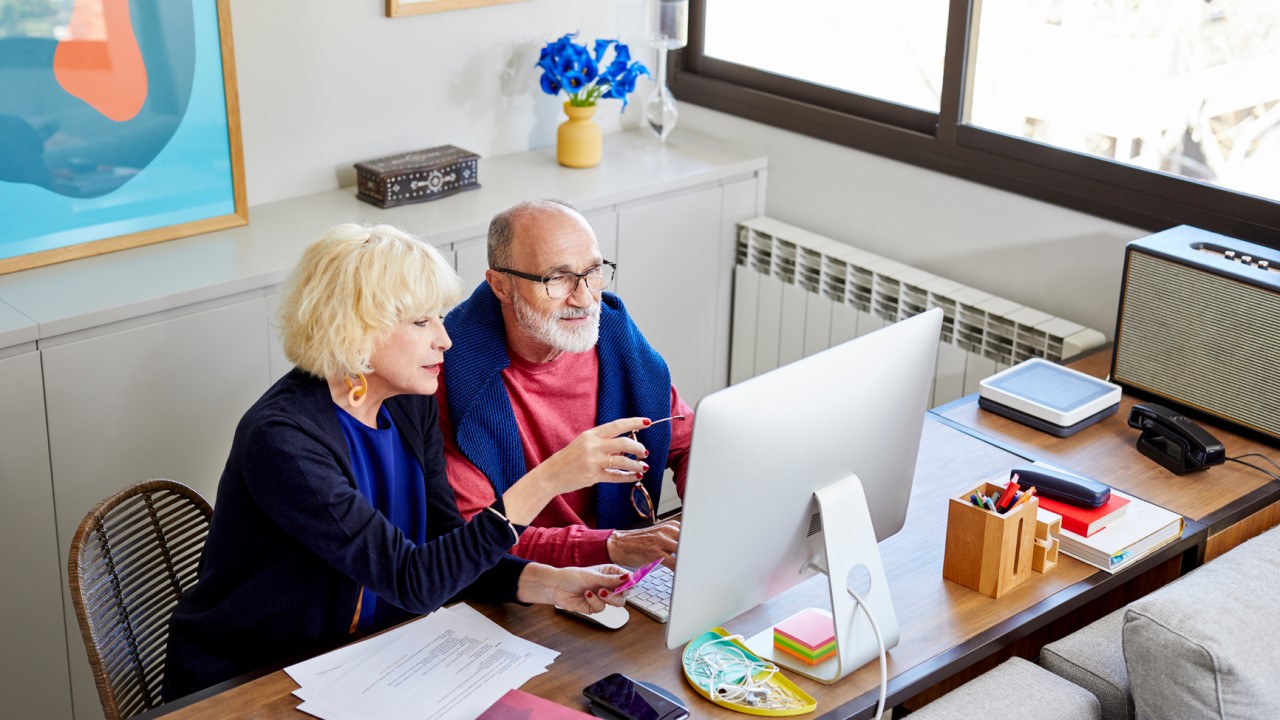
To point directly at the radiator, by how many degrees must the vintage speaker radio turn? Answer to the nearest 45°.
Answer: approximately 90° to its right

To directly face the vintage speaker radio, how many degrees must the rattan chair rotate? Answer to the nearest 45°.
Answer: approximately 45° to its left

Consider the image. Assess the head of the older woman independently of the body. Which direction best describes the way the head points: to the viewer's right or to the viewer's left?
to the viewer's right

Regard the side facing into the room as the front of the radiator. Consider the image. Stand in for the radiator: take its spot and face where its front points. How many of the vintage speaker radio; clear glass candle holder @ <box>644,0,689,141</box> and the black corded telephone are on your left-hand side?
2

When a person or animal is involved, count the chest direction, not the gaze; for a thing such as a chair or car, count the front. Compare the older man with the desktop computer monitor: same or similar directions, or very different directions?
very different directions

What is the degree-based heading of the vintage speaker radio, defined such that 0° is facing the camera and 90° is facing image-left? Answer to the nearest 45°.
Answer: approximately 45°

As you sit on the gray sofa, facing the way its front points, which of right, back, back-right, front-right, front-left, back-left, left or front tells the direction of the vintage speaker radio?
back-left

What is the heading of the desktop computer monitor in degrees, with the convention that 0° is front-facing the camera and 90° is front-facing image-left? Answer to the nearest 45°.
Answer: approximately 135°
